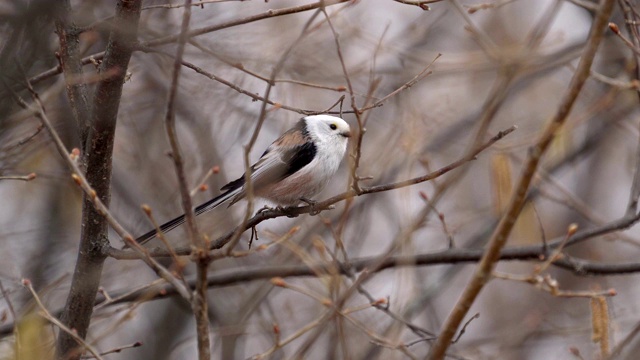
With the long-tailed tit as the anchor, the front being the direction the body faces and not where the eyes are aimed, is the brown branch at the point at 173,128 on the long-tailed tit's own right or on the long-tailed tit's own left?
on the long-tailed tit's own right

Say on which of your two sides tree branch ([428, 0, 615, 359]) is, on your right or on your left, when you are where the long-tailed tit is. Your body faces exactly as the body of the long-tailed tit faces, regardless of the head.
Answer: on your right

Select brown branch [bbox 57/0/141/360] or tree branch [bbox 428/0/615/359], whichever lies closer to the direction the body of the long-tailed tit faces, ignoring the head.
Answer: the tree branch

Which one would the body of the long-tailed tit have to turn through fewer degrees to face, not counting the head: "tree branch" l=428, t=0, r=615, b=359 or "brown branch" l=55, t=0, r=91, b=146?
the tree branch

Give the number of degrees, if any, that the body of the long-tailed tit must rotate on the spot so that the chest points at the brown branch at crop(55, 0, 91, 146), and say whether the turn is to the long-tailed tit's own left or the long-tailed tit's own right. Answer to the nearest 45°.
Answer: approximately 135° to the long-tailed tit's own right

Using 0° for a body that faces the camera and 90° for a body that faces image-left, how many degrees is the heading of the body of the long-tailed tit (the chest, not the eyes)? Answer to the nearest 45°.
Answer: approximately 270°

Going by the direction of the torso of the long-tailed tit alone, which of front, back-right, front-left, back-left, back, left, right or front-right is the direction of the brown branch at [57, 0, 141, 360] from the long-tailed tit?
back-right
